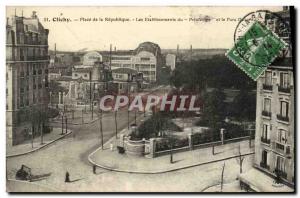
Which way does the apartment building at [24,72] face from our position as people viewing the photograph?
facing the viewer and to the right of the viewer

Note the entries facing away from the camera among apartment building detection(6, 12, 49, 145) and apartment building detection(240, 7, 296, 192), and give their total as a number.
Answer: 0

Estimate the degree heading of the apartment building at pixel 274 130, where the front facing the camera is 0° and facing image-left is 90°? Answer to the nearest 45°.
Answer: approximately 45°

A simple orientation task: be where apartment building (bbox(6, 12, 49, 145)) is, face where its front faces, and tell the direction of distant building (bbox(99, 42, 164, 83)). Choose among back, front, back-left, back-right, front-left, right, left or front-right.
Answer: front-left

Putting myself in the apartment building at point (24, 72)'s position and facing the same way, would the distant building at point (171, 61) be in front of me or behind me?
in front

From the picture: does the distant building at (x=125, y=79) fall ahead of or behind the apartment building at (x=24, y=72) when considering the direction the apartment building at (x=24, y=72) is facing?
ahead

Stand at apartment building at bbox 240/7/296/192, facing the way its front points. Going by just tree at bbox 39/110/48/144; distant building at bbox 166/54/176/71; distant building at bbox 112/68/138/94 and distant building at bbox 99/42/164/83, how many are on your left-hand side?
0
